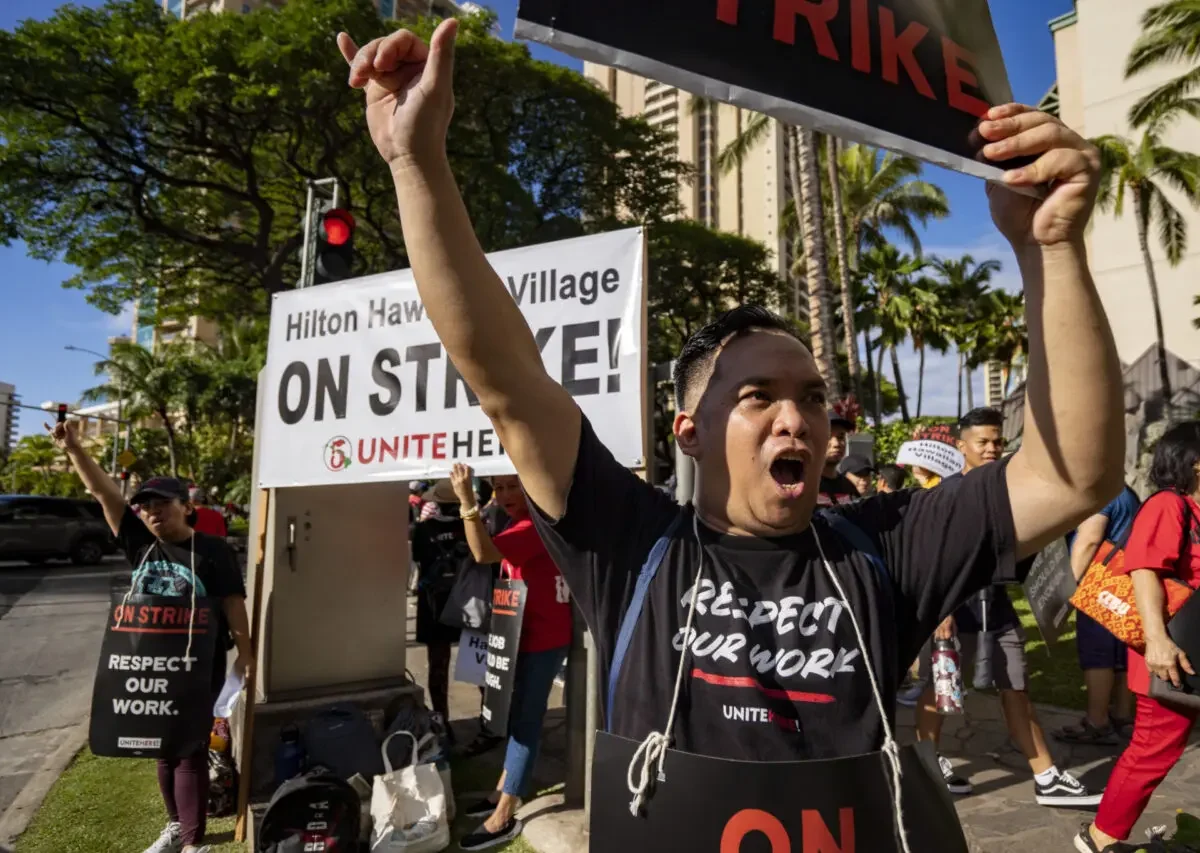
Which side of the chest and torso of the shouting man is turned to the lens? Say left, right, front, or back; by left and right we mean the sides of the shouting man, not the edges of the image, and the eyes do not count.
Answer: front

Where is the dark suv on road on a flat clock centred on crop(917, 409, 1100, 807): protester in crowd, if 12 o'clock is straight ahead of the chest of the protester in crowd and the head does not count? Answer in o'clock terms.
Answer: The dark suv on road is roughly at 5 o'clock from the protester in crowd.

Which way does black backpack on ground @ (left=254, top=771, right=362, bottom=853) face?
toward the camera

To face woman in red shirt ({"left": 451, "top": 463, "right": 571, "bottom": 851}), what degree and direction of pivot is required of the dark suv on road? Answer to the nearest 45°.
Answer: approximately 90° to its left

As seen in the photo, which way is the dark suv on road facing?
to the viewer's left

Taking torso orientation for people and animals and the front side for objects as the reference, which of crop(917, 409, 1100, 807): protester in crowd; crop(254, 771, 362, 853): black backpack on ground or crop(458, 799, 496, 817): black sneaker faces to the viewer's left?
the black sneaker

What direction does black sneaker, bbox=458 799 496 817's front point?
to the viewer's left

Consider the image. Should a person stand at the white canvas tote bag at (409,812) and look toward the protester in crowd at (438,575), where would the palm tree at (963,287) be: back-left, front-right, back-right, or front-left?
front-right

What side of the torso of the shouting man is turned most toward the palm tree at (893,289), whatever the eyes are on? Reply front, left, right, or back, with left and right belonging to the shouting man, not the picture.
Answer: back

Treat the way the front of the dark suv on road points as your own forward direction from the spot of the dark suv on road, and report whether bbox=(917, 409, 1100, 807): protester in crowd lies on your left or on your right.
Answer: on your left

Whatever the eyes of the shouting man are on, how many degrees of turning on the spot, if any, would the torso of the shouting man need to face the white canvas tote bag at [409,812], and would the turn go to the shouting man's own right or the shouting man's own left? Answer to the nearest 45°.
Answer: approximately 135° to the shouting man's own right

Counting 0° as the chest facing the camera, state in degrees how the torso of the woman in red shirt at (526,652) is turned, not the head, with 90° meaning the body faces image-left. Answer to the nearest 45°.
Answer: approximately 90°

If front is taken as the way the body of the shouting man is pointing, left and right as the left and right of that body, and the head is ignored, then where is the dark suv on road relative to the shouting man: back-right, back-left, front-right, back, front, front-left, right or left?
back-right
